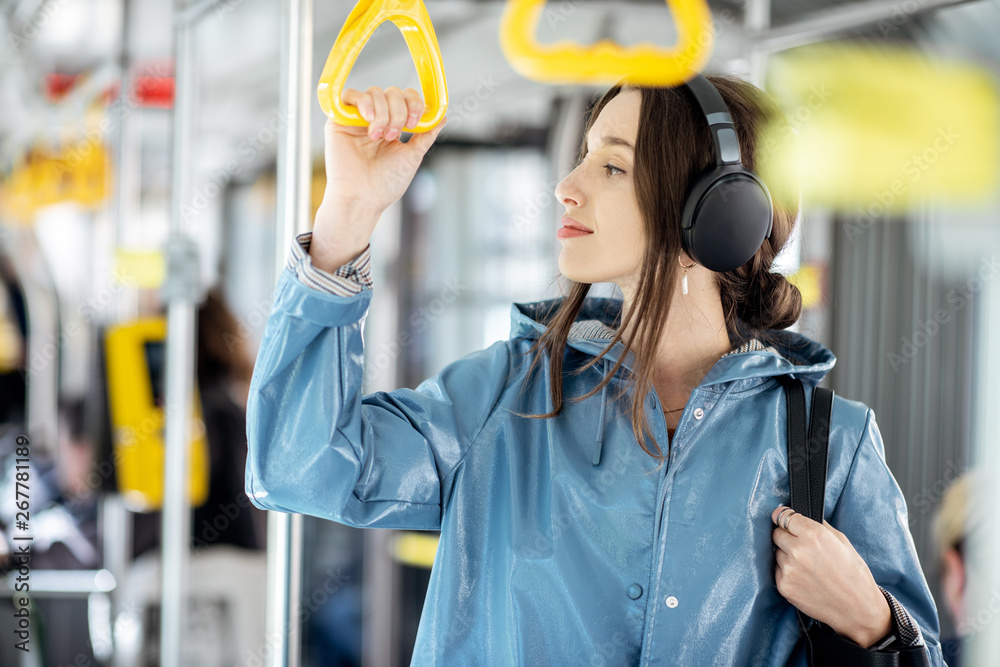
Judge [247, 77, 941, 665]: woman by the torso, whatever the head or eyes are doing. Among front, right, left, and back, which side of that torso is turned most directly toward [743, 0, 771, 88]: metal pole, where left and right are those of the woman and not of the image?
back

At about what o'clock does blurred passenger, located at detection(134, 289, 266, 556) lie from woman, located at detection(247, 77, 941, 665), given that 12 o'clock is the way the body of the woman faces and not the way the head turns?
The blurred passenger is roughly at 5 o'clock from the woman.

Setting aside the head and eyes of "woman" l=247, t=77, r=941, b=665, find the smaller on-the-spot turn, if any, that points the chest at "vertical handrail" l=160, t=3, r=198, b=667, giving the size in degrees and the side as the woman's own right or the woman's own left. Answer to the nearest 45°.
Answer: approximately 135° to the woman's own right

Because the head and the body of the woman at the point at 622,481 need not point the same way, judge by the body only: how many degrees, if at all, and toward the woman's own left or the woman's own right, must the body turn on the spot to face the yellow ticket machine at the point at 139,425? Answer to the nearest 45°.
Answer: approximately 135° to the woman's own right

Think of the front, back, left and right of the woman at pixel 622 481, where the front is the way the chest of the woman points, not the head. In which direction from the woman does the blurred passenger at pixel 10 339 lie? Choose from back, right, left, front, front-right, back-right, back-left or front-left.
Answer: back-right

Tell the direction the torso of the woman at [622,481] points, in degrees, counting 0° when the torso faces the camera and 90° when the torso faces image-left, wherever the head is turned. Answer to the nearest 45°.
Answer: approximately 0°
